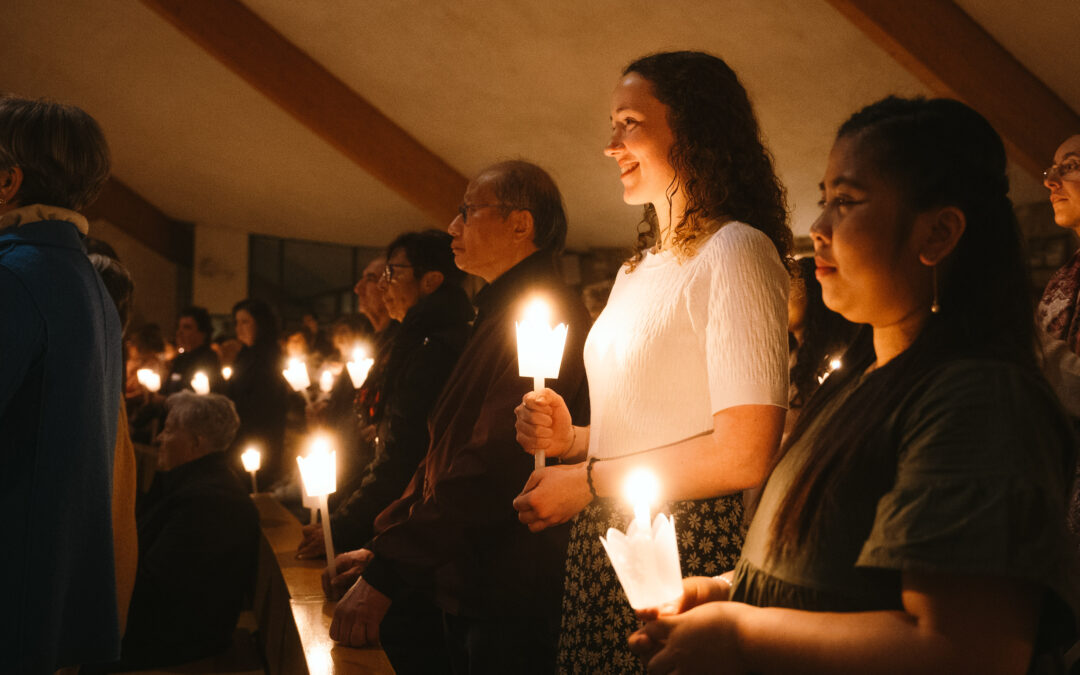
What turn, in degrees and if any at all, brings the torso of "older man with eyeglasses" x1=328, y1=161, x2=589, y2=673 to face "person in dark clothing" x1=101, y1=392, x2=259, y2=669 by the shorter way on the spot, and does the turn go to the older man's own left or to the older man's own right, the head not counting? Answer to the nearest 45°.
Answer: approximately 45° to the older man's own right

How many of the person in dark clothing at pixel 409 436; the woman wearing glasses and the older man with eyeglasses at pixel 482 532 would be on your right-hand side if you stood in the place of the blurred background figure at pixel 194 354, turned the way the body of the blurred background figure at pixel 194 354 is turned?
0

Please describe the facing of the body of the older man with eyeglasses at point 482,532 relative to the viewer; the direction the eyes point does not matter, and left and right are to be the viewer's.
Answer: facing to the left of the viewer

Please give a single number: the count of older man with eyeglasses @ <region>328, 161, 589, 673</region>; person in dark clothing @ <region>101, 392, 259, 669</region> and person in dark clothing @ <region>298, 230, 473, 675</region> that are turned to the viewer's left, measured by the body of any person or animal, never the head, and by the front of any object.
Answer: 3

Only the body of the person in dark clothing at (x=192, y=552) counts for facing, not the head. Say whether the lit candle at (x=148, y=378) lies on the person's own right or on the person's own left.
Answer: on the person's own right

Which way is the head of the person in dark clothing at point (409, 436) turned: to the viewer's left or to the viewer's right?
to the viewer's left

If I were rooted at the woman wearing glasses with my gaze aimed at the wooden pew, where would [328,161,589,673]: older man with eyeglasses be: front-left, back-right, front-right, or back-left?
front-left

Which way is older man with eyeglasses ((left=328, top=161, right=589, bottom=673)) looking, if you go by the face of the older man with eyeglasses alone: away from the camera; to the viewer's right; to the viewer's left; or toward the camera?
to the viewer's left

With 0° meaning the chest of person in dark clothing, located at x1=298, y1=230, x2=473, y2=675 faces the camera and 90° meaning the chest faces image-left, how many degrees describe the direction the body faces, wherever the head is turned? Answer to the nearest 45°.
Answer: approximately 90°

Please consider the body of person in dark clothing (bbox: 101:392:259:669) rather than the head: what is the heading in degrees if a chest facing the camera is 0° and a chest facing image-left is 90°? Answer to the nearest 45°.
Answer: approximately 90°

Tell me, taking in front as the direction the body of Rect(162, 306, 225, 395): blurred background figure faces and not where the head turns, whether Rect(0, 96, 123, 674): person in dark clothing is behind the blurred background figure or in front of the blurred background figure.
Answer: in front

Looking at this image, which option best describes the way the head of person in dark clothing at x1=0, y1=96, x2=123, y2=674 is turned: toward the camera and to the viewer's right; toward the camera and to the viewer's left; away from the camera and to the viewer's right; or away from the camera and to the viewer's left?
away from the camera and to the viewer's left
